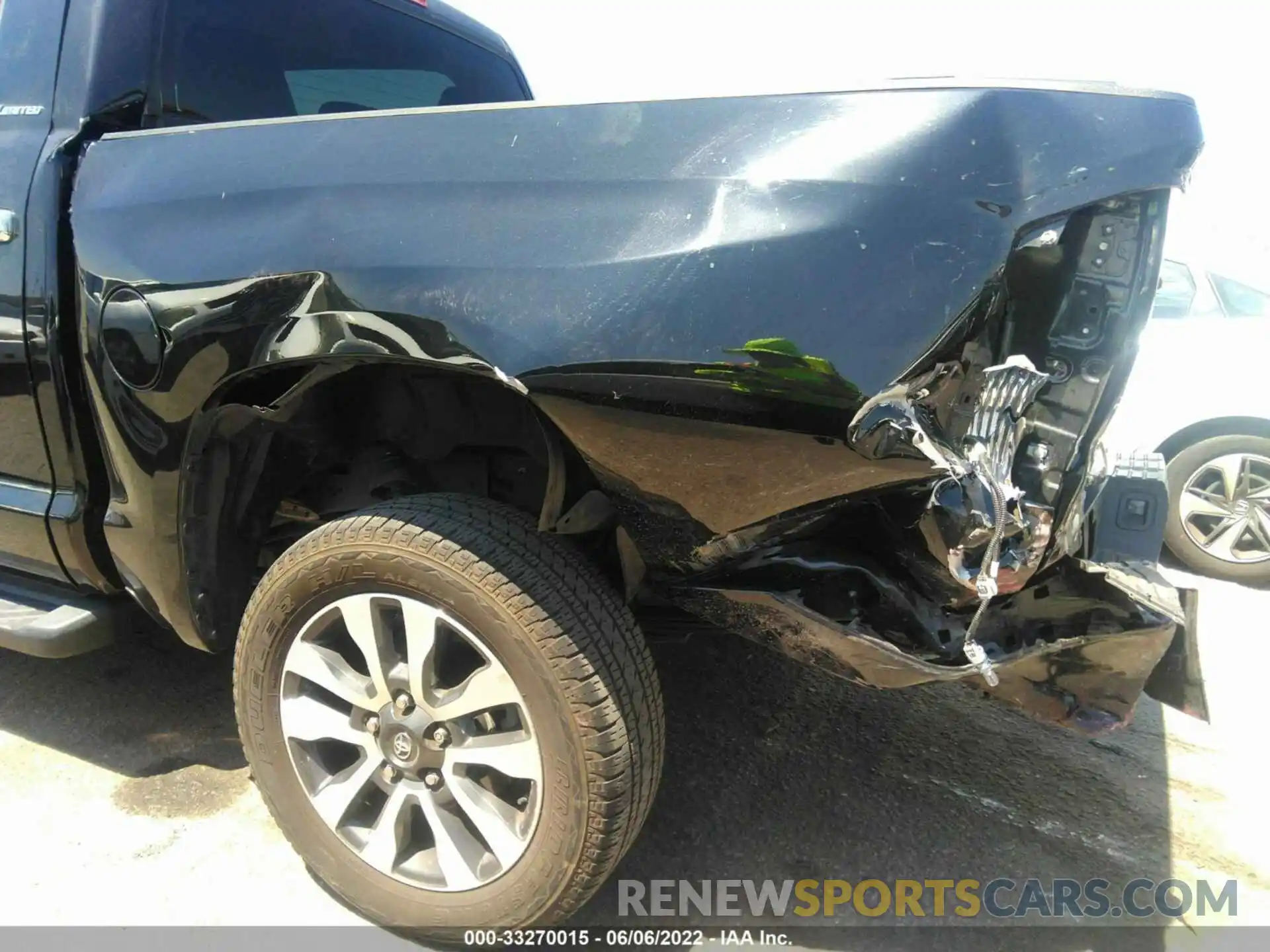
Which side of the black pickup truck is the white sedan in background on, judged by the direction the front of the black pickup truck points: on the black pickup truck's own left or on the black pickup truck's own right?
on the black pickup truck's own right

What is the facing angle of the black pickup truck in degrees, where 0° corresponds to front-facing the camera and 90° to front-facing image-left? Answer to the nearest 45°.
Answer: approximately 135°
